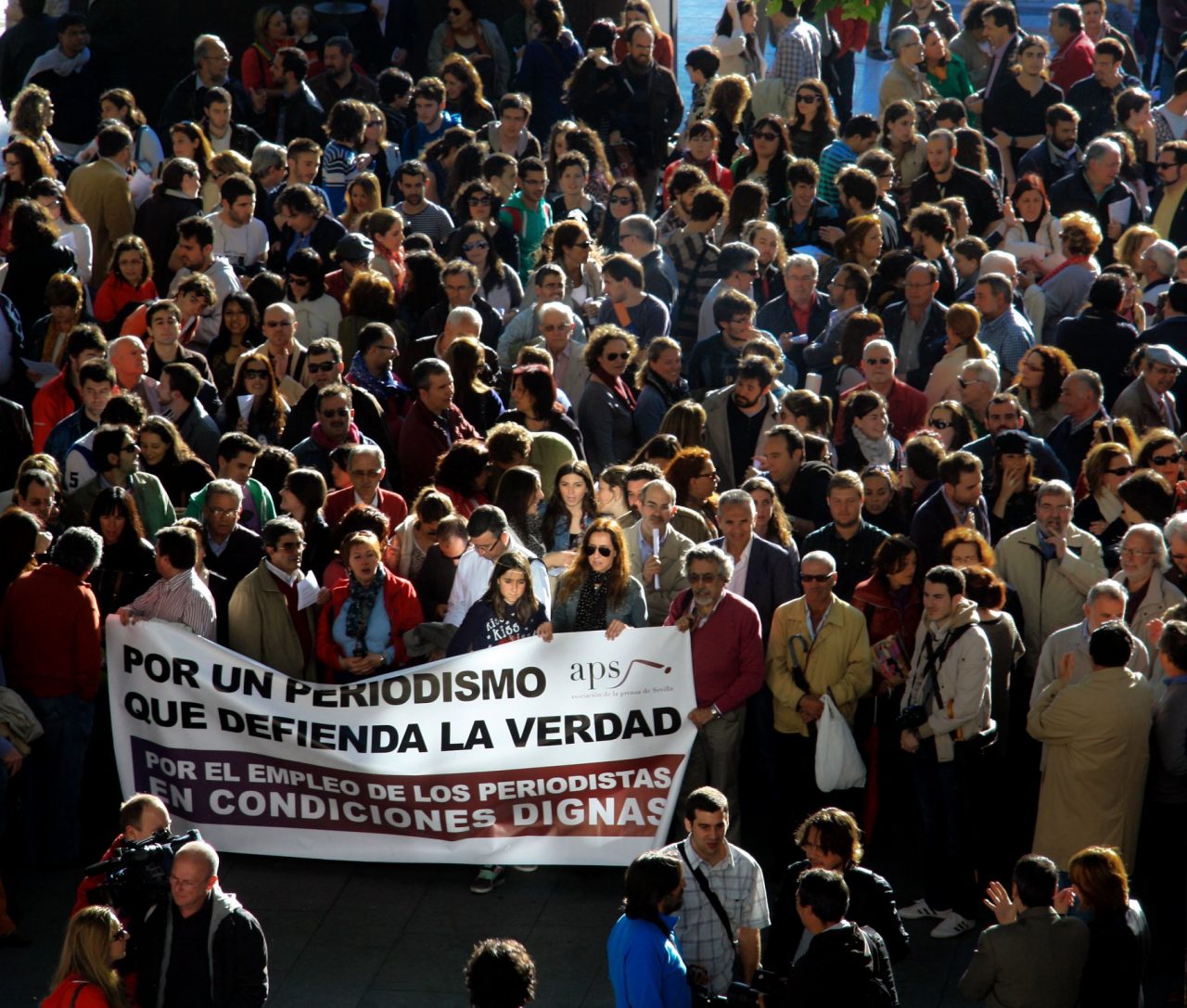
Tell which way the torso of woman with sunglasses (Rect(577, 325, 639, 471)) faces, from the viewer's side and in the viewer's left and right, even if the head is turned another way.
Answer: facing the viewer and to the right of the viewer

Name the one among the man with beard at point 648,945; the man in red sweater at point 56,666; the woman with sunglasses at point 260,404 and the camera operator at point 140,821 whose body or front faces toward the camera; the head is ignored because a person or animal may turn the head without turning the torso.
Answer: the woman with sunglasses

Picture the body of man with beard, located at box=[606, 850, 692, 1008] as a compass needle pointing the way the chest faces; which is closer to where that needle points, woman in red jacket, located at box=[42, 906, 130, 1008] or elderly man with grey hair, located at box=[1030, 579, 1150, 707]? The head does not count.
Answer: the elderly man with grey hair

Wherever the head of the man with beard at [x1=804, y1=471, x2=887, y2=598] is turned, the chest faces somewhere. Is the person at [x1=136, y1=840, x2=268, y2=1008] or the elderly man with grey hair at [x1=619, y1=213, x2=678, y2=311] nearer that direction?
the person

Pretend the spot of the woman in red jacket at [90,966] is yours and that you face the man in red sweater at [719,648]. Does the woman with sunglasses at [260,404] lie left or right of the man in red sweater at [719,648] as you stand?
left
